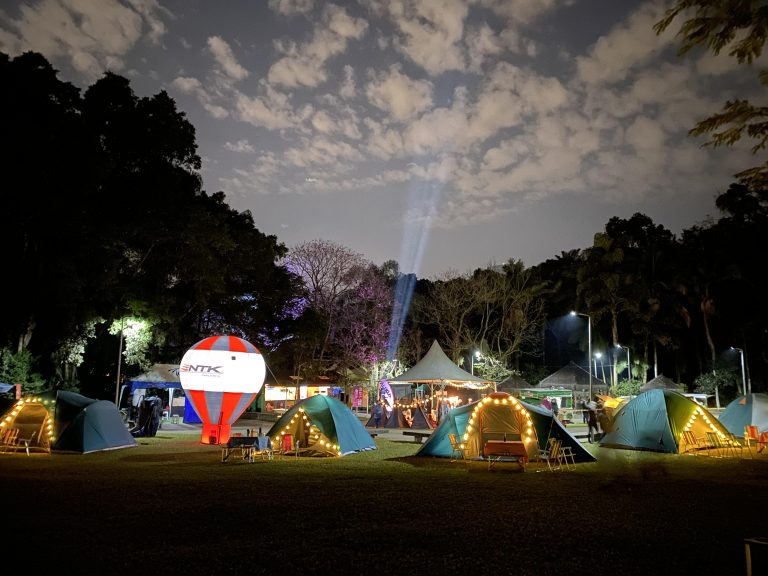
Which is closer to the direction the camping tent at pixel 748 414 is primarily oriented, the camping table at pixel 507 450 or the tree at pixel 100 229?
the camping table

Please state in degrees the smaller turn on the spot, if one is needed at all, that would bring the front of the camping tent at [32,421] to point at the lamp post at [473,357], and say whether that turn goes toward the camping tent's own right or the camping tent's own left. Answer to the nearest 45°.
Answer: approximately 135° to the camping tent's own left

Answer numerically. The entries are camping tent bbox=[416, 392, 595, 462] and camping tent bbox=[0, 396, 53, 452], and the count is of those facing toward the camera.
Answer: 2

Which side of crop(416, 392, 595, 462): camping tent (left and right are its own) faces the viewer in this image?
front

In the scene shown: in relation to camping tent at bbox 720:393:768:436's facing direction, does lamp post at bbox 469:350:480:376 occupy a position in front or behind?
behind

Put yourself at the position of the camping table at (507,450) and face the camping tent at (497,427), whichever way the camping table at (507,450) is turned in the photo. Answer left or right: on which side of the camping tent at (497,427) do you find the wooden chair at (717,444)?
right

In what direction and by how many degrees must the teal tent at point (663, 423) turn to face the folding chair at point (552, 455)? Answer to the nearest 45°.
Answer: approximately 90° to its right

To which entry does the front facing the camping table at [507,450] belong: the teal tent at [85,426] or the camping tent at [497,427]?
the camping tent

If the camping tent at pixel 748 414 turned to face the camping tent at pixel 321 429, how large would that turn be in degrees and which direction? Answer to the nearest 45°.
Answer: approximately 90° to its right

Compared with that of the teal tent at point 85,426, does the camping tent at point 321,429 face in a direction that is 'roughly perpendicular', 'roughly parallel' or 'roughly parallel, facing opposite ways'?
roughly parallel

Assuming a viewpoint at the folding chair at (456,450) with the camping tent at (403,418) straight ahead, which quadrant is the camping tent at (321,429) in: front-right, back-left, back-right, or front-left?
front-left

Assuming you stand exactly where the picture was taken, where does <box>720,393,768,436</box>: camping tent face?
facing the viewer and to the right of the viewer

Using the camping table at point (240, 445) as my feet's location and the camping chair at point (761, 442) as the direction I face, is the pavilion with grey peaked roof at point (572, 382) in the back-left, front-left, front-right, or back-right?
front-left

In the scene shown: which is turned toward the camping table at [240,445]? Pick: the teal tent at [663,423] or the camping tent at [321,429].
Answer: the camping tent

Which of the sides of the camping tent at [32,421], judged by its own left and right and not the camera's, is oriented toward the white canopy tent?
back
